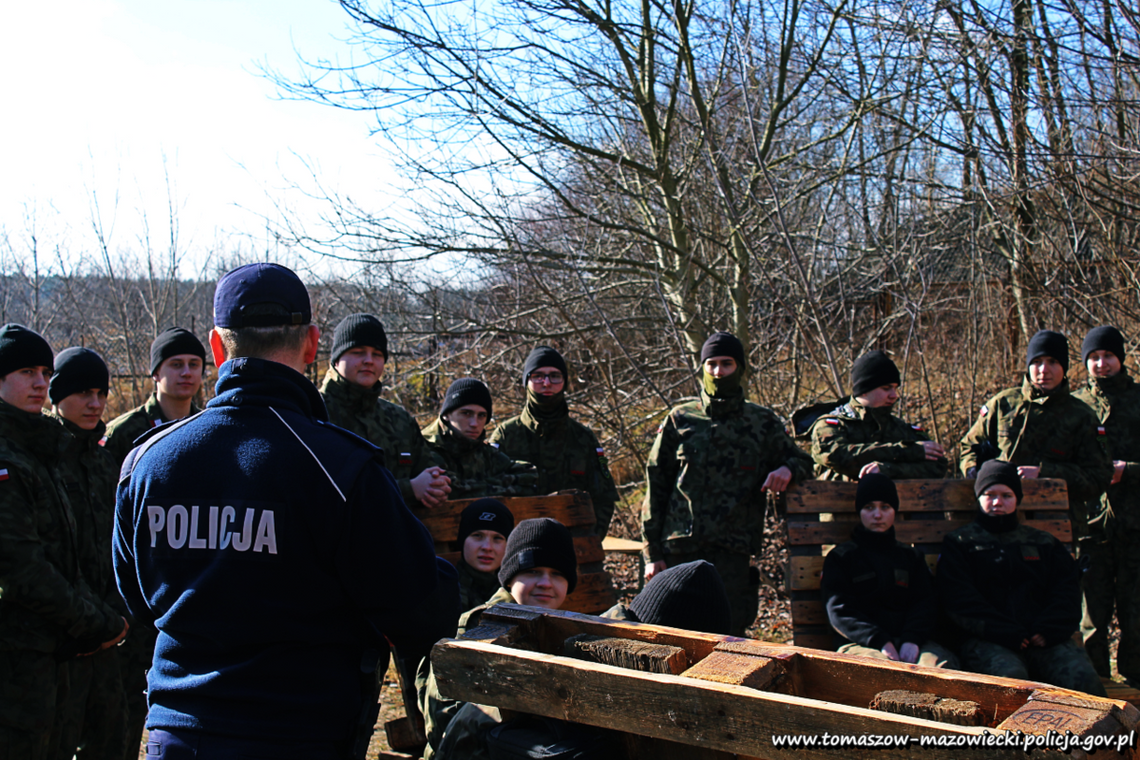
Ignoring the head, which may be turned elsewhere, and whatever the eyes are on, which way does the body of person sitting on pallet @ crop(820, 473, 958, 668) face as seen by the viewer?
toward the camera

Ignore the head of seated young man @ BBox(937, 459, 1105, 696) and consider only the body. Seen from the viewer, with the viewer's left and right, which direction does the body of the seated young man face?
facing the viewer

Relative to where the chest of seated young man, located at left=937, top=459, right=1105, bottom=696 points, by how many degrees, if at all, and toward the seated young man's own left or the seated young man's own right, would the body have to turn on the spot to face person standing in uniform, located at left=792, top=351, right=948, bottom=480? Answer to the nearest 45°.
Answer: approximately 135° to the seated young man's own right

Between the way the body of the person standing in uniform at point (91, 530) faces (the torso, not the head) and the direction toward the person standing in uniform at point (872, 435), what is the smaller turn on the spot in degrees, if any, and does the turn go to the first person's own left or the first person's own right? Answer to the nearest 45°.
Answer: approximately 45° to the first person's own left

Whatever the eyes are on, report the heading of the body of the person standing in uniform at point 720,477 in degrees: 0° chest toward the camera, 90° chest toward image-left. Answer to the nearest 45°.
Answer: approximately 0°

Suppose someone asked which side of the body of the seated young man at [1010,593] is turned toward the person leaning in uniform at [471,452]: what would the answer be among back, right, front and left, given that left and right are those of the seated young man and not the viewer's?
right

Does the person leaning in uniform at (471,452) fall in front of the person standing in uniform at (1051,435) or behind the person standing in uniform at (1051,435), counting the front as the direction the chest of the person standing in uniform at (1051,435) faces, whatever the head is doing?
in front

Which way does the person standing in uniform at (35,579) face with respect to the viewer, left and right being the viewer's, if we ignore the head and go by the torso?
facing to the right of the viewer

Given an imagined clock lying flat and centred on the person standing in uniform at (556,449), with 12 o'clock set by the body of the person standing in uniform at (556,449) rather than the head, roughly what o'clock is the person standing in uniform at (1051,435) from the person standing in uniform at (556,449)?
the person standing in uniform at (1051,435) is roughly at 9 o'clock from the person standing in uniform at (556,449).

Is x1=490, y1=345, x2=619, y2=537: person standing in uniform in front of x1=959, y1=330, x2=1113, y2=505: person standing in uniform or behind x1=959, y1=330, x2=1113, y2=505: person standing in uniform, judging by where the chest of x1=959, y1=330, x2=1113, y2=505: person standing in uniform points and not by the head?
in front

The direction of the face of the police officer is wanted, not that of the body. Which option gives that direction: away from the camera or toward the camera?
away from the camera

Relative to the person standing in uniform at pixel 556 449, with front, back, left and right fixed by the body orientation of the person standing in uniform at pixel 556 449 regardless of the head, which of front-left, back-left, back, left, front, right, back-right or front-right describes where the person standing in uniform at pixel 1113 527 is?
left
